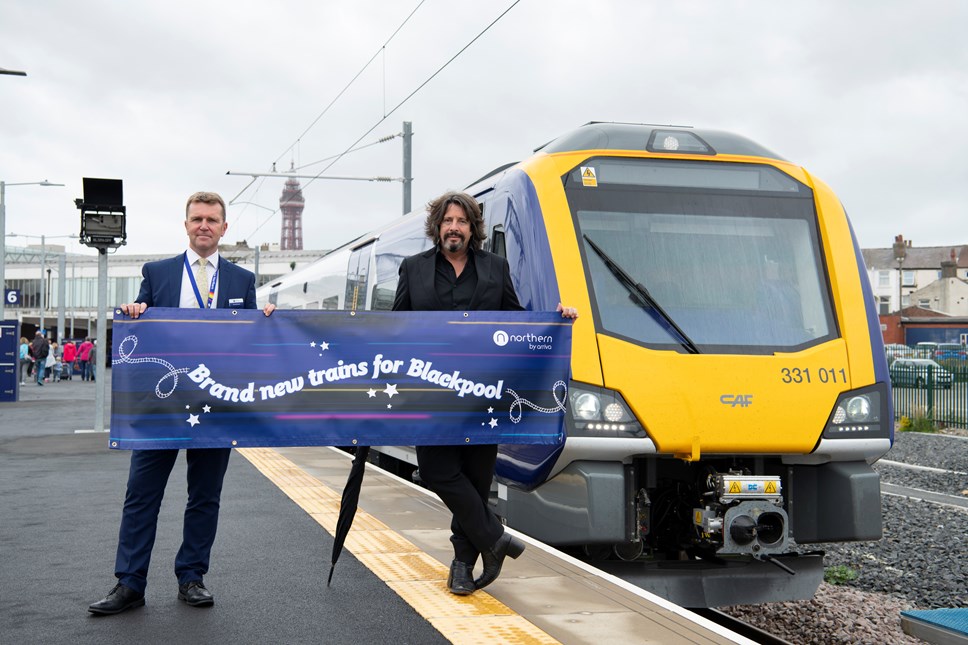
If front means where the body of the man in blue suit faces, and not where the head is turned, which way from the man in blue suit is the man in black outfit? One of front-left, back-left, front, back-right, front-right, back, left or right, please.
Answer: left

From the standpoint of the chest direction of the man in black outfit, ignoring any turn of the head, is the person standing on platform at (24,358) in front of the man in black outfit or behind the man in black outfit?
behind

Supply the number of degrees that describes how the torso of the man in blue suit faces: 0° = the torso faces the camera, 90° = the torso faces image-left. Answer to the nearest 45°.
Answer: approximately 0°

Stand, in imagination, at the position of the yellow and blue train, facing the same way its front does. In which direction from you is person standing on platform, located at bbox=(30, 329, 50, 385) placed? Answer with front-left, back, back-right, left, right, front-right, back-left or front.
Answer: back

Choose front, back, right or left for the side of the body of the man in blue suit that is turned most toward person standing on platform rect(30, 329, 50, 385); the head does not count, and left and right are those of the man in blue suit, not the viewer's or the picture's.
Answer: back

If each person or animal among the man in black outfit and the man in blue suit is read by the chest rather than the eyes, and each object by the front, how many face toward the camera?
2

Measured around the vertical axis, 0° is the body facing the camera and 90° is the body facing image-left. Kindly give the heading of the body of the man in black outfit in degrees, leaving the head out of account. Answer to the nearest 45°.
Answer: approximately 0°

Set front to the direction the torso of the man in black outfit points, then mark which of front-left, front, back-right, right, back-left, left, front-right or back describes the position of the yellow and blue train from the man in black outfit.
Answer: back-left

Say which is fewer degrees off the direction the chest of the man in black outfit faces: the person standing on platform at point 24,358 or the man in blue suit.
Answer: the man in blue suit

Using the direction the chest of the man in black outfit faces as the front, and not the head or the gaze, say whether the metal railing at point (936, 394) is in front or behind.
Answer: behind
